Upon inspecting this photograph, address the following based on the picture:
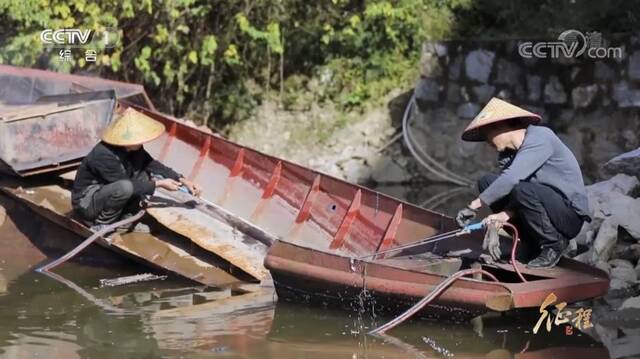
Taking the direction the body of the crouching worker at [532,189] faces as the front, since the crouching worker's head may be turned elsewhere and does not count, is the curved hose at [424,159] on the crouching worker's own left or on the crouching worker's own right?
on the crouching worker's own right

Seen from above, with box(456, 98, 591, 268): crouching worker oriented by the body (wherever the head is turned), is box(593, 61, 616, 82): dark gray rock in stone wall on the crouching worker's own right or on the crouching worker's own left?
on the crouching worker's own right

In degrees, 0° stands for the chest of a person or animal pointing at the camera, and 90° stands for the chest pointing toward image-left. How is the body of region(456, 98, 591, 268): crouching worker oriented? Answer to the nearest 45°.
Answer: approximately 90°

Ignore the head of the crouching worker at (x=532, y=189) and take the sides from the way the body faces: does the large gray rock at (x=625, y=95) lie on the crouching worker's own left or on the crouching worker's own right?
on the crouching worker's own right

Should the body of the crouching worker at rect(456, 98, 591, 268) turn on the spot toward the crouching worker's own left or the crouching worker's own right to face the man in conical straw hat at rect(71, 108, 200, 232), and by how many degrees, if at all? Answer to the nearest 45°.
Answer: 0° — they already face them

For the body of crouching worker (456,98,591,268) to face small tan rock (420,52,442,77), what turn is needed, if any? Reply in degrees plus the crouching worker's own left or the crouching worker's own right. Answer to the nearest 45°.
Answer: approximately 90° to the crouching worker's own right

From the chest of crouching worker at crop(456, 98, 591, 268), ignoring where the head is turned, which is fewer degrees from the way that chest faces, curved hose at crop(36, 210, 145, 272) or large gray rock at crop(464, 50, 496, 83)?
the curved hose
